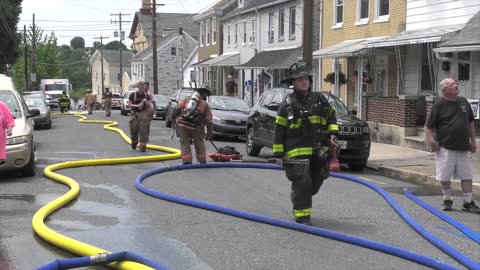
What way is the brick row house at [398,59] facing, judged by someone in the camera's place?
facing the viewer and to the left of the viewer

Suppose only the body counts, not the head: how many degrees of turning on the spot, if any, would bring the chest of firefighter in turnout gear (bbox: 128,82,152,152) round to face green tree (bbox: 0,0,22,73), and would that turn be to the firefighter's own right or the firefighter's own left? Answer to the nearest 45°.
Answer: approximately 180°

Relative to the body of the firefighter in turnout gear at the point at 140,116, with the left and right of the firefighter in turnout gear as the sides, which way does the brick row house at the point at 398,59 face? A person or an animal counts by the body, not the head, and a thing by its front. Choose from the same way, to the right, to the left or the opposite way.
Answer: to the right

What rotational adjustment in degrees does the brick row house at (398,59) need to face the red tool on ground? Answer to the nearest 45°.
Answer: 0° — it already faces it

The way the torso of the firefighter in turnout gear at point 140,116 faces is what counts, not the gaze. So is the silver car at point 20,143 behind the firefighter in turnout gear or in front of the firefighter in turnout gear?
in front

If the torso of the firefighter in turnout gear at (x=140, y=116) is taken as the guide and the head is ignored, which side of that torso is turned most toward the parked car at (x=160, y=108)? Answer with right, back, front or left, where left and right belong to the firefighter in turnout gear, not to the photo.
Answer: back

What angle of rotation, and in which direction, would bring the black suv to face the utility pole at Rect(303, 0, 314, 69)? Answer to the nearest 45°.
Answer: approximately 135° to its left

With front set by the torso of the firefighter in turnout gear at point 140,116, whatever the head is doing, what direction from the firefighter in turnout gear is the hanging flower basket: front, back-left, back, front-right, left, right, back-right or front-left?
back-left

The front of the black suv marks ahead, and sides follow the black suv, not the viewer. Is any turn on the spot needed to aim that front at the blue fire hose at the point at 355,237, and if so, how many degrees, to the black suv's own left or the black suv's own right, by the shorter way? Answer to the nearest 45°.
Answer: approximately 45° to the black suv's own right

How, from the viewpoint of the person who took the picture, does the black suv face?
facing the viewer and to the right of the viewer

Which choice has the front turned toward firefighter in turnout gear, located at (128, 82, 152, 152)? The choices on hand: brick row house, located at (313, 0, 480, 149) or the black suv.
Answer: the brick row house

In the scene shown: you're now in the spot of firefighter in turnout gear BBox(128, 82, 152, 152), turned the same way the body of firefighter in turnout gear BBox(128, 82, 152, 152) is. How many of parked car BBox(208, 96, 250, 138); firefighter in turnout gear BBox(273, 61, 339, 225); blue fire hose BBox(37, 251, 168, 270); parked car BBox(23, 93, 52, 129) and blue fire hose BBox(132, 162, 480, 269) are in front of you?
3

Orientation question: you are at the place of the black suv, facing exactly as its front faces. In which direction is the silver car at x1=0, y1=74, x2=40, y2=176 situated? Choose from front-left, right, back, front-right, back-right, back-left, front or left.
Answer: right

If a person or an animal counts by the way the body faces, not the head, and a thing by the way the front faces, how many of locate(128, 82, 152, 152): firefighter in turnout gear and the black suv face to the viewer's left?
0

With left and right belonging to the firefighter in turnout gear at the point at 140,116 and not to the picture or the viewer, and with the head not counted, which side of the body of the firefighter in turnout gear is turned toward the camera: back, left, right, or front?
front

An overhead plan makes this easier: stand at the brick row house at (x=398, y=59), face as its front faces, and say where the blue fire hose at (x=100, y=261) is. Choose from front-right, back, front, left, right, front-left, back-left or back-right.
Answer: front-left
